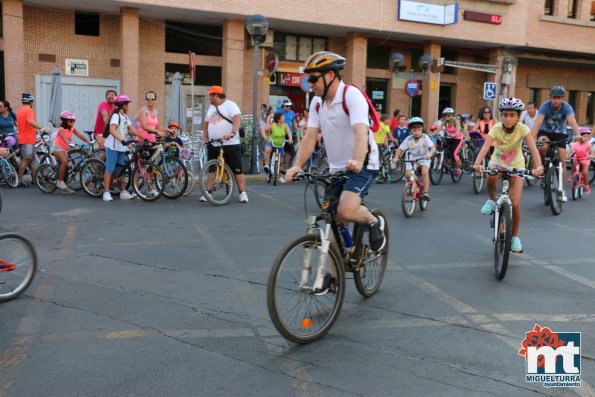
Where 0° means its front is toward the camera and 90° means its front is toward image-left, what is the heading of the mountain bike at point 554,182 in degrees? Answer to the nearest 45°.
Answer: approximately 0°

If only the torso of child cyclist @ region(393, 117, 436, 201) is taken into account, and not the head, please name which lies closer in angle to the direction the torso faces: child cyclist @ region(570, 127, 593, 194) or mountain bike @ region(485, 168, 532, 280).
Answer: the mountain bike

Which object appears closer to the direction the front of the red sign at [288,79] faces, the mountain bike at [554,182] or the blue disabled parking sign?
the mountain bike

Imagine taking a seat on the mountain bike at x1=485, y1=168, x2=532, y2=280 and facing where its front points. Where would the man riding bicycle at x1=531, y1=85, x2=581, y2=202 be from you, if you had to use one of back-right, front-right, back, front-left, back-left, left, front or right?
back

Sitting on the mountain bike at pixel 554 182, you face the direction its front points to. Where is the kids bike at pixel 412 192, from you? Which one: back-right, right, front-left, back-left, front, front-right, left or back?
front-right

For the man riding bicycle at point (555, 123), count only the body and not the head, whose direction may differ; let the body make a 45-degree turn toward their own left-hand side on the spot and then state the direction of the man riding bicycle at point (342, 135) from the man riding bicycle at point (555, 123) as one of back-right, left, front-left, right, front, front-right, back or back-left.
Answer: front-right

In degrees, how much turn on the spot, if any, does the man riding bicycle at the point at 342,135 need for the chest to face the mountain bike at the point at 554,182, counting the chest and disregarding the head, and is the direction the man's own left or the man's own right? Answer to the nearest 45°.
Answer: approximately 180°

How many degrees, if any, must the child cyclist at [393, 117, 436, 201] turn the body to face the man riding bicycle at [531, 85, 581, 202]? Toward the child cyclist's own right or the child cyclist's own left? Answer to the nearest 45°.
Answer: approximately 135° to the child cyclist's own left

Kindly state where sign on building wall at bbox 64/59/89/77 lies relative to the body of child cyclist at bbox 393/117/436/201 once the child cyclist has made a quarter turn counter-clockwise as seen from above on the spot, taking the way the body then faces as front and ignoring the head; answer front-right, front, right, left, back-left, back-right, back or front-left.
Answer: back

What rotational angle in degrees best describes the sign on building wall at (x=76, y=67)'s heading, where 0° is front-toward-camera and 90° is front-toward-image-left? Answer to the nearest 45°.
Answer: approximately 0°

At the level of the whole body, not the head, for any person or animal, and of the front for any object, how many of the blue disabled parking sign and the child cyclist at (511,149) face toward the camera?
2
